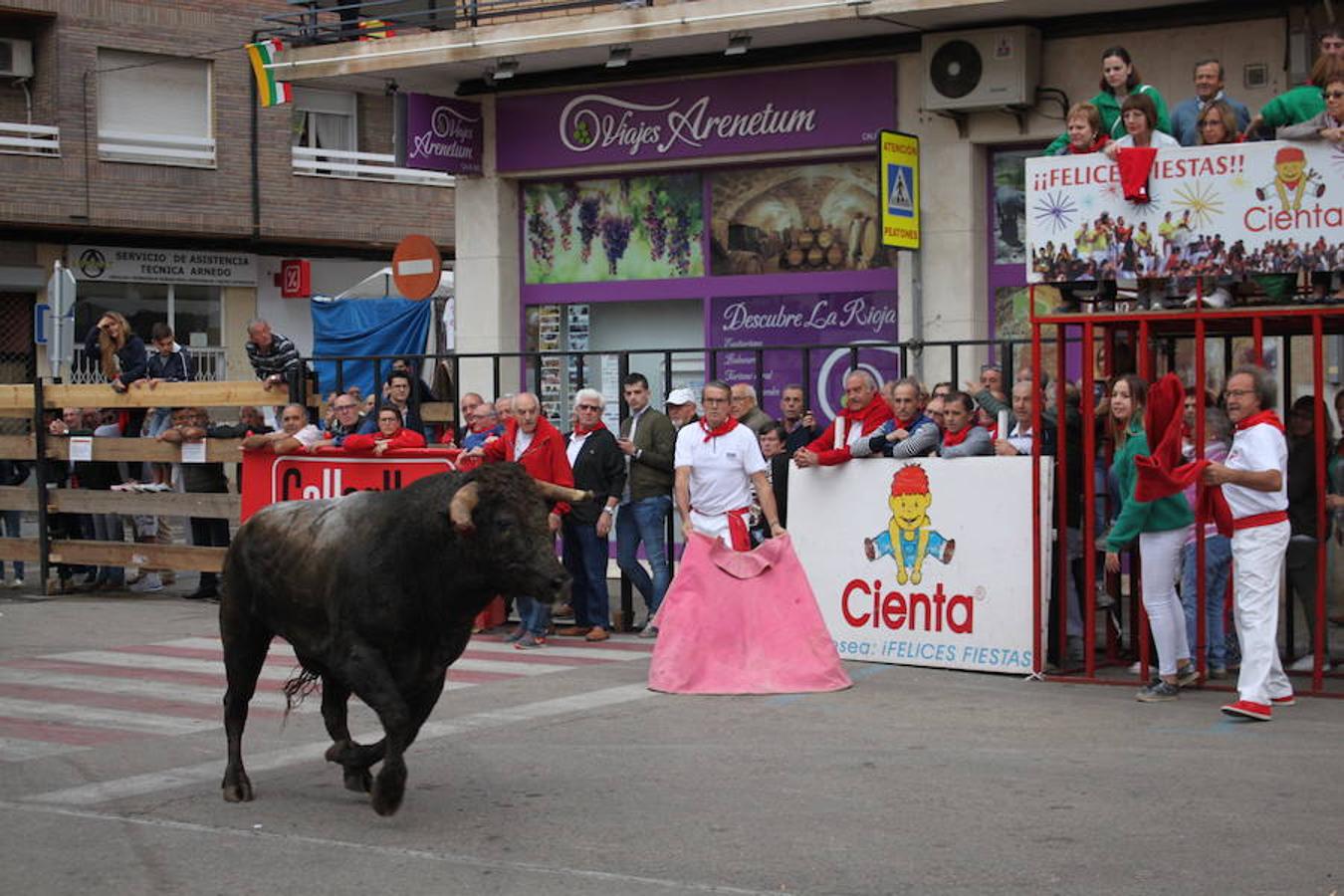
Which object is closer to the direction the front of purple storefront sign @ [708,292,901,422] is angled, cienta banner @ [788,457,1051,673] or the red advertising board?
the cienta banner

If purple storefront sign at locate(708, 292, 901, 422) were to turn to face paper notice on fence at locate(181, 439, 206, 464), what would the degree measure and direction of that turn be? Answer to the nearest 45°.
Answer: approximately 90° to its right

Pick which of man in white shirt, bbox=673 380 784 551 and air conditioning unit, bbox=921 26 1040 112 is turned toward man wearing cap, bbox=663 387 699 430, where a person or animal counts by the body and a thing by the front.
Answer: the air conditioning unit

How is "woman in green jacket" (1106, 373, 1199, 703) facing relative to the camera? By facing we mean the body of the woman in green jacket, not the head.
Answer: to the viewer's left

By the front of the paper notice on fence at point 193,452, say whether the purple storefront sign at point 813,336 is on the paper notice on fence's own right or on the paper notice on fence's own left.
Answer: on the paper notice on fence's own left

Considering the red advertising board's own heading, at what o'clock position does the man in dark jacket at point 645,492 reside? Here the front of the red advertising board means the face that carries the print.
The man in dark jacket is roughly at 10 o'clock from the red advertising board.

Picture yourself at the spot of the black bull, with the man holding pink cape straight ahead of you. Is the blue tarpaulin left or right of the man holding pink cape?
left

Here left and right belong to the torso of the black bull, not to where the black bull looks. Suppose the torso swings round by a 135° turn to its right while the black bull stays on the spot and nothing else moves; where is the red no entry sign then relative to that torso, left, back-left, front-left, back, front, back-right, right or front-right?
right

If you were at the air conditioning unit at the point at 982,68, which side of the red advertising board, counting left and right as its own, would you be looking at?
left

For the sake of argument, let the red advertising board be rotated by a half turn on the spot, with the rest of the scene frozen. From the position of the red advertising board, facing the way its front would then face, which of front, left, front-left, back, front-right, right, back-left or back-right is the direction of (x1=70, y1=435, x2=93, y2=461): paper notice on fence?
front-left

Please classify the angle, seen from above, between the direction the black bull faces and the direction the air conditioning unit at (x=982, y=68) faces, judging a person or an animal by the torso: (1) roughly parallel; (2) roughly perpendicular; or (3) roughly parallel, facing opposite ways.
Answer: roughly perpendicular

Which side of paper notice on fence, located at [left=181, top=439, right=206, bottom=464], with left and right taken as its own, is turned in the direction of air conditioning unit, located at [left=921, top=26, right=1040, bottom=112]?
left

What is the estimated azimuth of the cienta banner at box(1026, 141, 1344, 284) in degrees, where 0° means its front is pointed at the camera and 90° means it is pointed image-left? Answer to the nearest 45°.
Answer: approximately 0°
